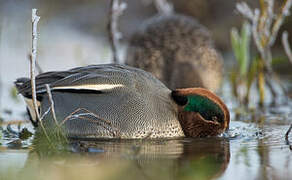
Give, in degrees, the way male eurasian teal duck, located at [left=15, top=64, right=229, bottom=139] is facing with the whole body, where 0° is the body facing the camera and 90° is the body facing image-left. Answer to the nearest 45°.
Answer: approximately 270°

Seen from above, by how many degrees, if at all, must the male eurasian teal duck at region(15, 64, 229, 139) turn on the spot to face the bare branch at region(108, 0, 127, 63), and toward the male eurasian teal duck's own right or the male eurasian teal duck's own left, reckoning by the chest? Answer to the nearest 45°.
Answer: approximately 90° to the male eurasian teal duck's own left

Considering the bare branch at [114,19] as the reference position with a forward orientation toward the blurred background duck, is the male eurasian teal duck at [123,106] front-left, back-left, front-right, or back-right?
back-right

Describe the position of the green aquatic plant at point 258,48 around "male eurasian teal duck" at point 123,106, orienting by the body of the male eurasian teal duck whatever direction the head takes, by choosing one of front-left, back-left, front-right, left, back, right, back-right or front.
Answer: front-left

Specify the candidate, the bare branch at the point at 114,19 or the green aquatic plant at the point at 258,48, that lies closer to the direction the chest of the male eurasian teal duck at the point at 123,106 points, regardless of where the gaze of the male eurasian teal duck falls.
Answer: the green aquatic plant

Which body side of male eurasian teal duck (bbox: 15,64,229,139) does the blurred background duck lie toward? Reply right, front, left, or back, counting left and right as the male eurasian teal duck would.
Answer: left
